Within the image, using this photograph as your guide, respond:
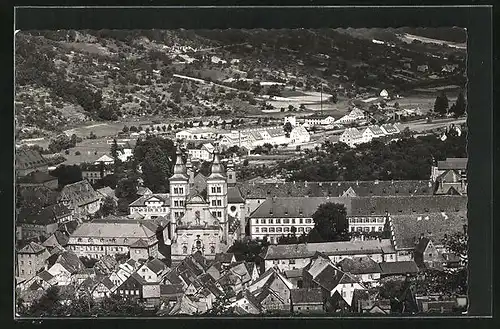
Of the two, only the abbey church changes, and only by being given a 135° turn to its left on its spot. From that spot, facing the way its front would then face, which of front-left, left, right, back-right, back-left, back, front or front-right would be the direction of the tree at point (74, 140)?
back-left

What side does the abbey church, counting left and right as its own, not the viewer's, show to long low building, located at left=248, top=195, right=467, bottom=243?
left

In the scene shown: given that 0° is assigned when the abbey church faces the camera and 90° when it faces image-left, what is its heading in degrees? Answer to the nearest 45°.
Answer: approximately 0°

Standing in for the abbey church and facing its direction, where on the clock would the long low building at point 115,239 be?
The long low building is roughly at 3 o'clock from the abbey church.

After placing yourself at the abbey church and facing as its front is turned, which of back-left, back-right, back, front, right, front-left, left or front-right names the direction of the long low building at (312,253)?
left

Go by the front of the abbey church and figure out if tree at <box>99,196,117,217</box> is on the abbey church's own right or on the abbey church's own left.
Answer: on the abbey church's own right

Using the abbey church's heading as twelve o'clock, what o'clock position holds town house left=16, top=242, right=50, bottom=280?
The town house is roughly at 3 o'clock from the abbey church.

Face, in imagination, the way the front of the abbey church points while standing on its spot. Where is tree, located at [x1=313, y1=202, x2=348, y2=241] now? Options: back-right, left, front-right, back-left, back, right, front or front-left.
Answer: left
